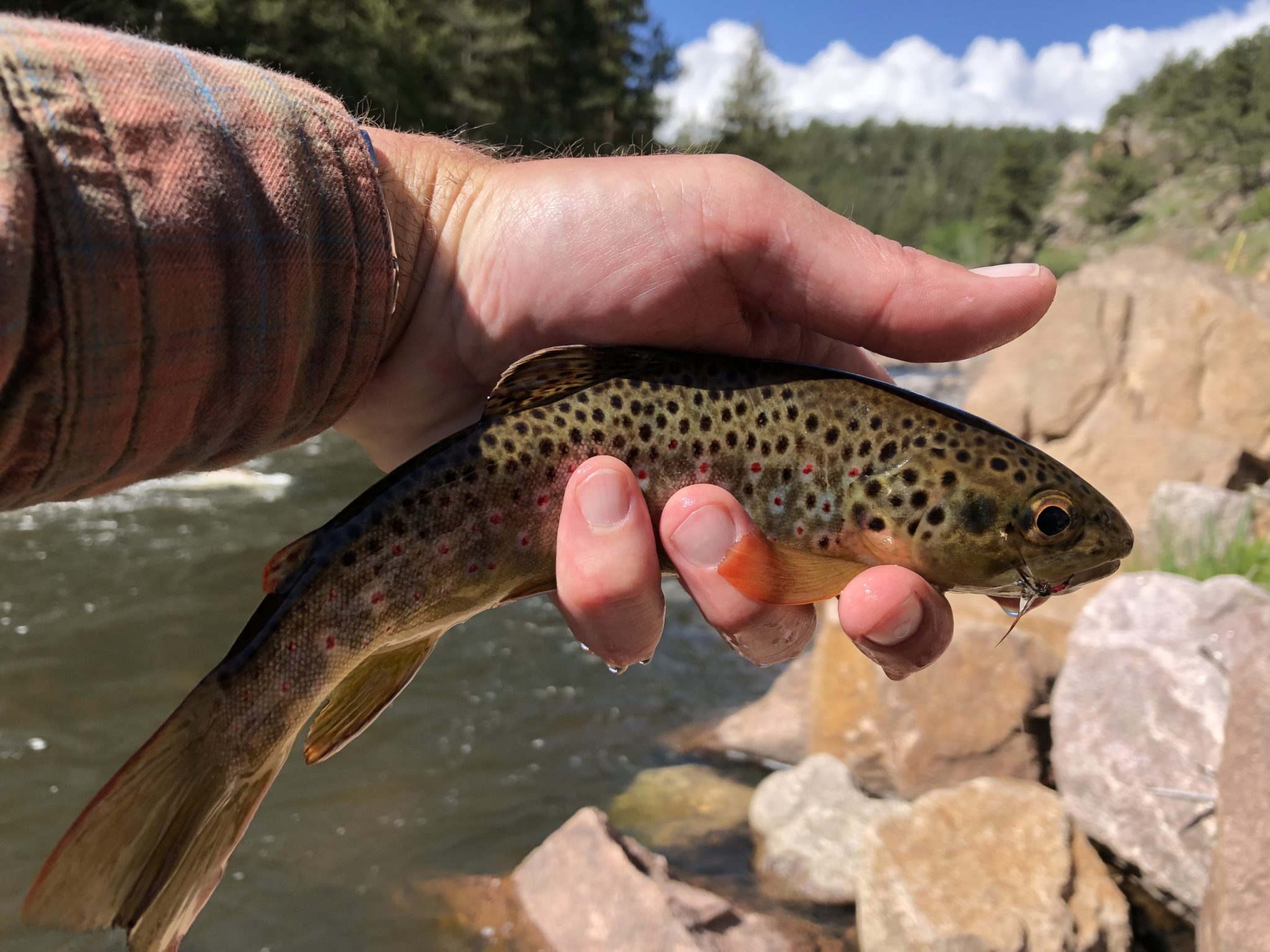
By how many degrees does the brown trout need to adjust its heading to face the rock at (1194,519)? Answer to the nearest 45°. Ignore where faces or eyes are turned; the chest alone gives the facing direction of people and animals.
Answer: approximately 45° to its left

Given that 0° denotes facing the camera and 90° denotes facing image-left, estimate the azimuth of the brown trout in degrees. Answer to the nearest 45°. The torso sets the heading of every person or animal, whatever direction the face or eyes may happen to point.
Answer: approximately 270°

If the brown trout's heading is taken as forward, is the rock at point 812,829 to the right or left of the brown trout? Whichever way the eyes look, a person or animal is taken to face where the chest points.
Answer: on its left

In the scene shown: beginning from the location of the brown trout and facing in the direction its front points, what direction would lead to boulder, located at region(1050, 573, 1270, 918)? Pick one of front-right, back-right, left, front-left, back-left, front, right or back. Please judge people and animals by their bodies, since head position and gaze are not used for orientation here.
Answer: front-left

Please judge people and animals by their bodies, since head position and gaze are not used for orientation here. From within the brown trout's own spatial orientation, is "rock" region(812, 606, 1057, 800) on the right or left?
on its left

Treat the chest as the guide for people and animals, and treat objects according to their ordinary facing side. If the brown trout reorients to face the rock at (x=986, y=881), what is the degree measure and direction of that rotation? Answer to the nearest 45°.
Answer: approximately 45° to its left

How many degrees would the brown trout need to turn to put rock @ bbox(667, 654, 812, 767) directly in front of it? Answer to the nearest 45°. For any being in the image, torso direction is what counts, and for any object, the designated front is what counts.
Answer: approximately 90° to its left

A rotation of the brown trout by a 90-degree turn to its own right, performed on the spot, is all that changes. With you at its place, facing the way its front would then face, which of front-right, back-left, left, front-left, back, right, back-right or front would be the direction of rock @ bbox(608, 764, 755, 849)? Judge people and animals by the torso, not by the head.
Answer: back

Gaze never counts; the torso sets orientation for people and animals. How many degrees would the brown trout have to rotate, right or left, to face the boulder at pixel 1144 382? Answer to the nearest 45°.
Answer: approximately 45° to its left

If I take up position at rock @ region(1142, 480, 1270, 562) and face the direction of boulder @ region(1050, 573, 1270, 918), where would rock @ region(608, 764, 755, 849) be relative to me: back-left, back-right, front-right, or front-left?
front-right
